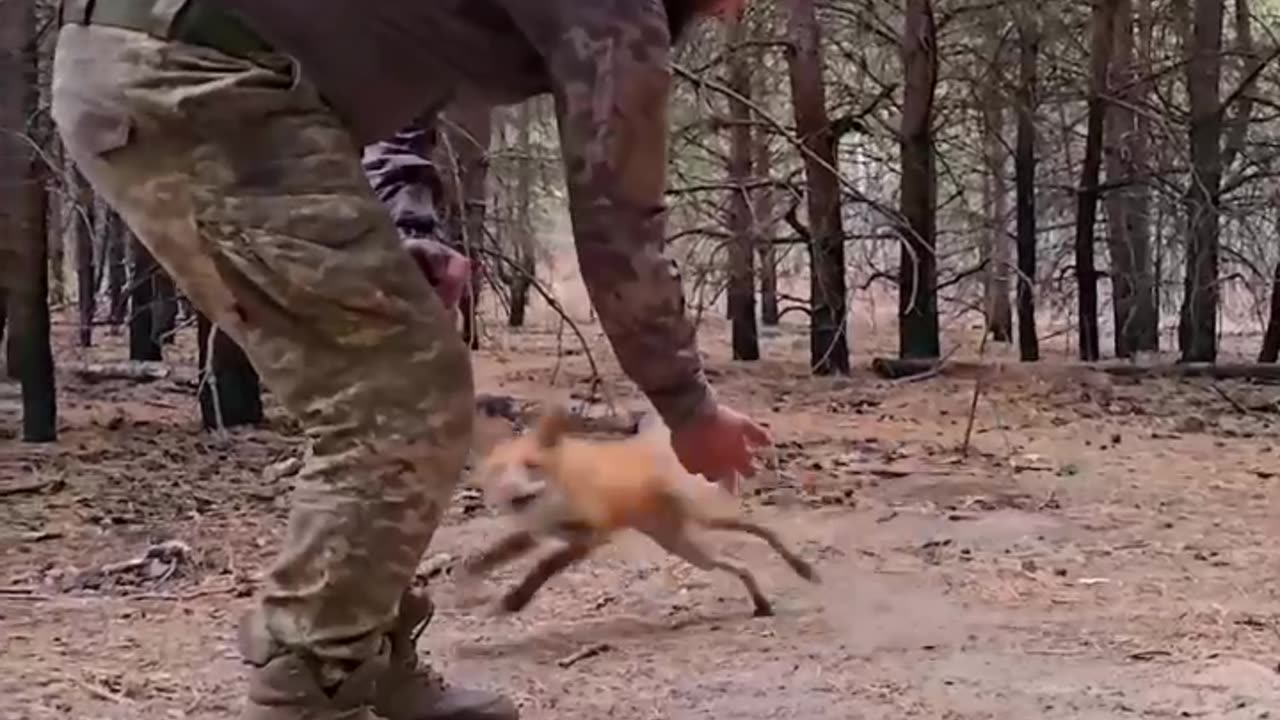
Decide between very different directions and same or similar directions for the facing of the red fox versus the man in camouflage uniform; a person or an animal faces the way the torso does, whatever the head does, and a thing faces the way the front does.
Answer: very different directions

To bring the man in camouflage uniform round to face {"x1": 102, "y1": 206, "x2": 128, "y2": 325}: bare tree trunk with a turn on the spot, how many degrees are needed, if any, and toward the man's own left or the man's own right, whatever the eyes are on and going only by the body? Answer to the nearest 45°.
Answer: approximately 90° to the man's own left

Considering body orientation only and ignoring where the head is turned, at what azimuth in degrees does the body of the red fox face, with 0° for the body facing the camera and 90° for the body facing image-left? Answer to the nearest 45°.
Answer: approximately 90°

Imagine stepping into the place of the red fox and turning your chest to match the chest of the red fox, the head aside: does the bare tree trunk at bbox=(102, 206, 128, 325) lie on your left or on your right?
on your right

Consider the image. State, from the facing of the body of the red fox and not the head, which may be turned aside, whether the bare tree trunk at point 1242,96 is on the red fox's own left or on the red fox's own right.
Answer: on the red fox's own right

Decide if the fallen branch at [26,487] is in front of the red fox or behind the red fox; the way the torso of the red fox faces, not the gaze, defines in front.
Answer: in front

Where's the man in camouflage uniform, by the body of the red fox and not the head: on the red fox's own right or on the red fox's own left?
on the red fox's own left

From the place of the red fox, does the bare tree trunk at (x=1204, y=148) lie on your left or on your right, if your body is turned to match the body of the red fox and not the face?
on your right

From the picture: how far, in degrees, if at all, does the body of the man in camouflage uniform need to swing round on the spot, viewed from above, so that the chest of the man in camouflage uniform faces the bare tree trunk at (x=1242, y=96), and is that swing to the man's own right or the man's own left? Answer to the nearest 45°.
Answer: approximately 45° to the man's own left

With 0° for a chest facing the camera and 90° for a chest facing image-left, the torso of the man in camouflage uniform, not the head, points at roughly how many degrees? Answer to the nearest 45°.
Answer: approximately 270°
